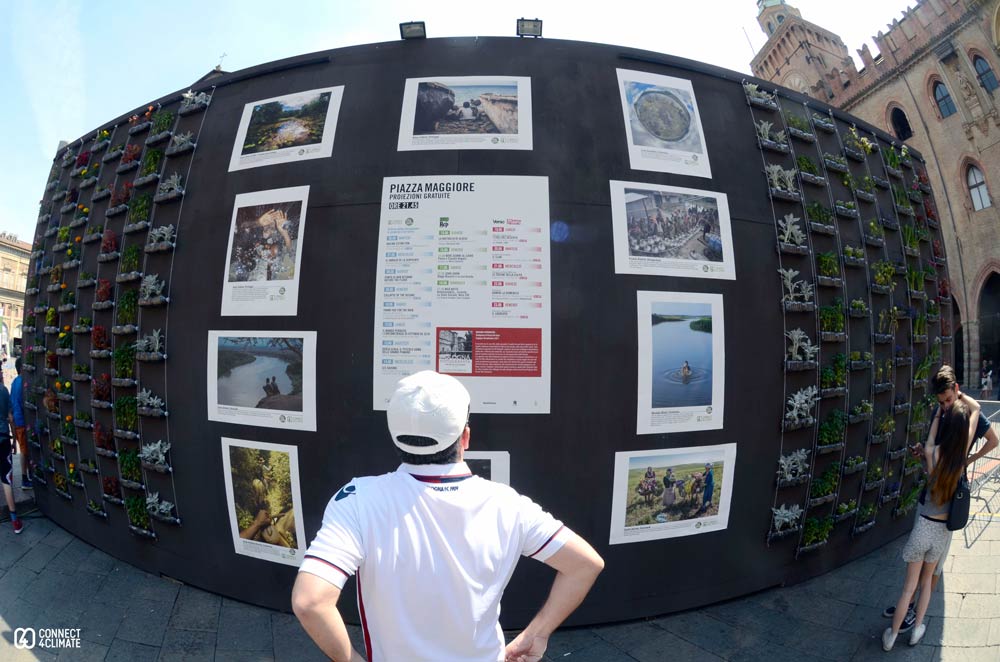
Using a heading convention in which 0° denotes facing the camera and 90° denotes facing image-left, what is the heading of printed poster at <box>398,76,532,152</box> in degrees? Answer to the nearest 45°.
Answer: approximately 0°

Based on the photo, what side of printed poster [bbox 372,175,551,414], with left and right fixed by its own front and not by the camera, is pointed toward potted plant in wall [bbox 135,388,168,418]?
right

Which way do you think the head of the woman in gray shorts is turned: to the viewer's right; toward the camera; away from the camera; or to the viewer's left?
away from the camera

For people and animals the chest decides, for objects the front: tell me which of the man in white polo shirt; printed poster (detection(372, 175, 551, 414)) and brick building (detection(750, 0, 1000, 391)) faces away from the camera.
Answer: the man in white polo shirt

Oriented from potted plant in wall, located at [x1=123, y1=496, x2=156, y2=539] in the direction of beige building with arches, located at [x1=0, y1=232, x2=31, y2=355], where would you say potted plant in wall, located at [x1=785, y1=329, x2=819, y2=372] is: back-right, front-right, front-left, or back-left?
back-right

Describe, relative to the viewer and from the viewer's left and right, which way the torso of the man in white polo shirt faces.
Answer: facing away from the viewer

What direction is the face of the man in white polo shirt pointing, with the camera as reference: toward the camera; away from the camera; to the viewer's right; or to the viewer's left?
away from the camera

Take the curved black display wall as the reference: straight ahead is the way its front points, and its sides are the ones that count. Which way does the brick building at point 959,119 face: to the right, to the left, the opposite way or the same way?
to the right

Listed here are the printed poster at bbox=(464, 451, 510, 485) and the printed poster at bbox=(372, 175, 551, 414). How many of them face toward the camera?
2

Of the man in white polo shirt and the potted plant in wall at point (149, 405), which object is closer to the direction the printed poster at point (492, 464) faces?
the man in white polo shirt

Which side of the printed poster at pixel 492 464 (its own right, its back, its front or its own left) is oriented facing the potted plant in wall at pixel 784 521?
left

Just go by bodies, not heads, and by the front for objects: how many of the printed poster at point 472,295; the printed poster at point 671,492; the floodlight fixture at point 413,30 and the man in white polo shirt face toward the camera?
3

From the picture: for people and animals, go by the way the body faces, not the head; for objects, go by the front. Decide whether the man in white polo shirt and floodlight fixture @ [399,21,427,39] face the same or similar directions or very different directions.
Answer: very different directions
